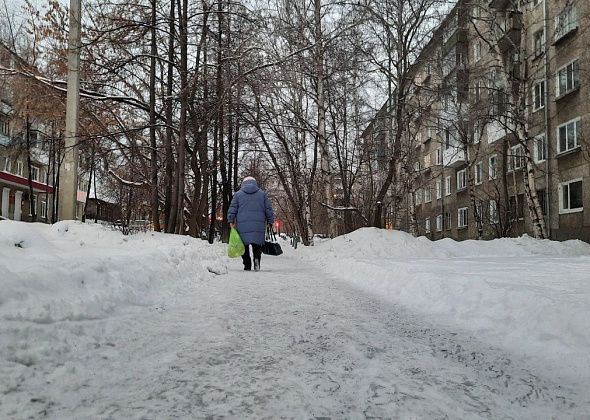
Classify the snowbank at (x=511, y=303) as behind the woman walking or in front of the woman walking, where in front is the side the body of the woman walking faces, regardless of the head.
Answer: behind

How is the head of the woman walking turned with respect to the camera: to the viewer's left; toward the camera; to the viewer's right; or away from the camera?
away from the camera

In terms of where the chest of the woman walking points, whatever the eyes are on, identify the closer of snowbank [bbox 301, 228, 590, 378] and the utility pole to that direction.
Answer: the utility pole

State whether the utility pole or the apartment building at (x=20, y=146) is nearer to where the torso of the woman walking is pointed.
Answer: the apartment building

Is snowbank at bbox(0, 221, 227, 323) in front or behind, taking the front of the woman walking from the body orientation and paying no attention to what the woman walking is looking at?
behind

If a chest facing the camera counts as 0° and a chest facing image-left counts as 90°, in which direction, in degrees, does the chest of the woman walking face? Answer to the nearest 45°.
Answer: approximately 180°

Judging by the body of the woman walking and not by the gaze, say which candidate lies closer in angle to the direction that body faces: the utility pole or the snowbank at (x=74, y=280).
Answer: the utility pole

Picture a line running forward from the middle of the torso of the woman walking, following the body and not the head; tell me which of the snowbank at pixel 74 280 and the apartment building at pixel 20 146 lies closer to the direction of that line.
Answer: the apartment building
